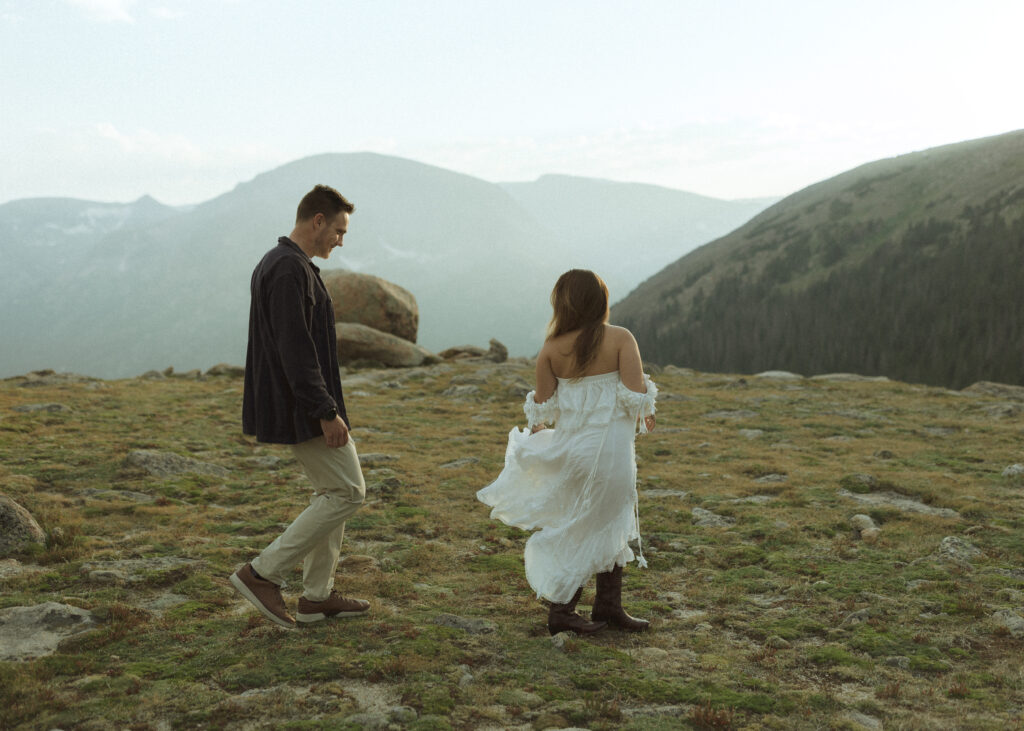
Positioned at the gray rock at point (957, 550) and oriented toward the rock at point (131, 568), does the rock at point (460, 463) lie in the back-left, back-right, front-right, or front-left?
front-right

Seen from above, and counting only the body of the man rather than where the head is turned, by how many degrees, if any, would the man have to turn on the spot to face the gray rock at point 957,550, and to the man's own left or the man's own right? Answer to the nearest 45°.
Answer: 0° — they already face it

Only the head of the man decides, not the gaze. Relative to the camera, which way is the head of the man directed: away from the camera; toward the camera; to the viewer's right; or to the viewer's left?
to the viewer's right

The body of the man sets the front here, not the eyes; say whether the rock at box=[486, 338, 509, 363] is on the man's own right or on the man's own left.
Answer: on the man's own left

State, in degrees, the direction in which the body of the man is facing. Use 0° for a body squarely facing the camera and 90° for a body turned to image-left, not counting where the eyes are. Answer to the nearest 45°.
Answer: approximately 270°

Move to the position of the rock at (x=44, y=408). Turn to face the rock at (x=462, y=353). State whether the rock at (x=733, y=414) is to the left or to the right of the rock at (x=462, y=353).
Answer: right

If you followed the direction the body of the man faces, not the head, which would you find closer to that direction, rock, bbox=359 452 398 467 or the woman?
the woman

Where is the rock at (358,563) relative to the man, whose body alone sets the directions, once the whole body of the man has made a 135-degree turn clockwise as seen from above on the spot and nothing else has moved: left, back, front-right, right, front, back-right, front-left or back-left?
back-right

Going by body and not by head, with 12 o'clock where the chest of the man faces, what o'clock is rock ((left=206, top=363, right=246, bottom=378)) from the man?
The rock is roughly at 9 o'clock from the man.

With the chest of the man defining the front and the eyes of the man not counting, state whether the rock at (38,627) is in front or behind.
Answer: behind

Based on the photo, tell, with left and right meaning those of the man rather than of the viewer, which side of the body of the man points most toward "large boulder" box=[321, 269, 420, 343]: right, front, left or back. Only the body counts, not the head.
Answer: left

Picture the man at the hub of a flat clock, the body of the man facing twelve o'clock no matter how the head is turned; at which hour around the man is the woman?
The woman is roughly at 12 o'clock from the man.

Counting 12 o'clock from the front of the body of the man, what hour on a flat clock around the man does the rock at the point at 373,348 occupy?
The rock is roughly at 9 o'clock from the man.

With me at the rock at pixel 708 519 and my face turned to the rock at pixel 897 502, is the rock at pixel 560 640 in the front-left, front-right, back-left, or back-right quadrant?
back-right

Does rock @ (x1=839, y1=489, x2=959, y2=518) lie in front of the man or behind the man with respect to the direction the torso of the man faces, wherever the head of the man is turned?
in front

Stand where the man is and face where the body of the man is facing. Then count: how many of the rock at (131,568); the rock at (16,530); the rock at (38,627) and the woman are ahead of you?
1
